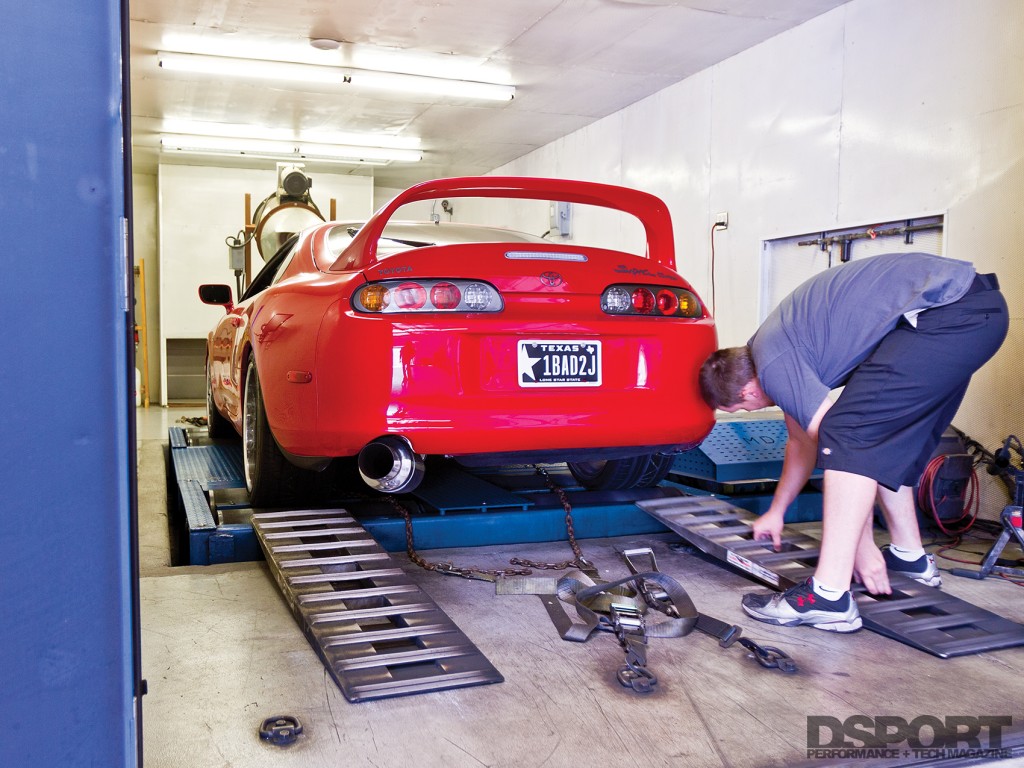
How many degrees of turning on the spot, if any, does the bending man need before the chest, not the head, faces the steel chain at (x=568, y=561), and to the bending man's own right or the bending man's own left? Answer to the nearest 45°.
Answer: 0° — they already face it

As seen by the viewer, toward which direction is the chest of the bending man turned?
to the viewer's left

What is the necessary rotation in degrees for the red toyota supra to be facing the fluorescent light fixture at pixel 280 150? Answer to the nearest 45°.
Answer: approximately 45° to its right

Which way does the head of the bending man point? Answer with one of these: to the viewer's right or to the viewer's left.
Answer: to the viewer's left

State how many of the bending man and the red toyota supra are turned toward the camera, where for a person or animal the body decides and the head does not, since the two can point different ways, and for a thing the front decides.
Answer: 0

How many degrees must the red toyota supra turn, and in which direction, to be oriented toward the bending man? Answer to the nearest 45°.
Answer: approximately 135° to its right

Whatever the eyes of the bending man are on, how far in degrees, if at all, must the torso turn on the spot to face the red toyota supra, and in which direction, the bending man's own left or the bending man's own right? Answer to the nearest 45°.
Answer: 0° — they already face it

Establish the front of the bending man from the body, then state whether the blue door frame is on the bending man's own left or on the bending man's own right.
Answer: on the bending man's own left

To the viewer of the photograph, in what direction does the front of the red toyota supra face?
facing away from the viewer and to the left of the viewer

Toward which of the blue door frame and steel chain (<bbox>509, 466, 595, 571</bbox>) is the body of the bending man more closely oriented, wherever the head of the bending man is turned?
the steel chain

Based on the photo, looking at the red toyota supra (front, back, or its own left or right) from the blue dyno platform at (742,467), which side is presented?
right

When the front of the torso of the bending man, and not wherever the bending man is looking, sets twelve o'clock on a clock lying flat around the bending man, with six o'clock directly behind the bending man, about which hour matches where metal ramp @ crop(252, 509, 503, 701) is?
The metal ramp is roughly at 11 o'clock from the bending man.
